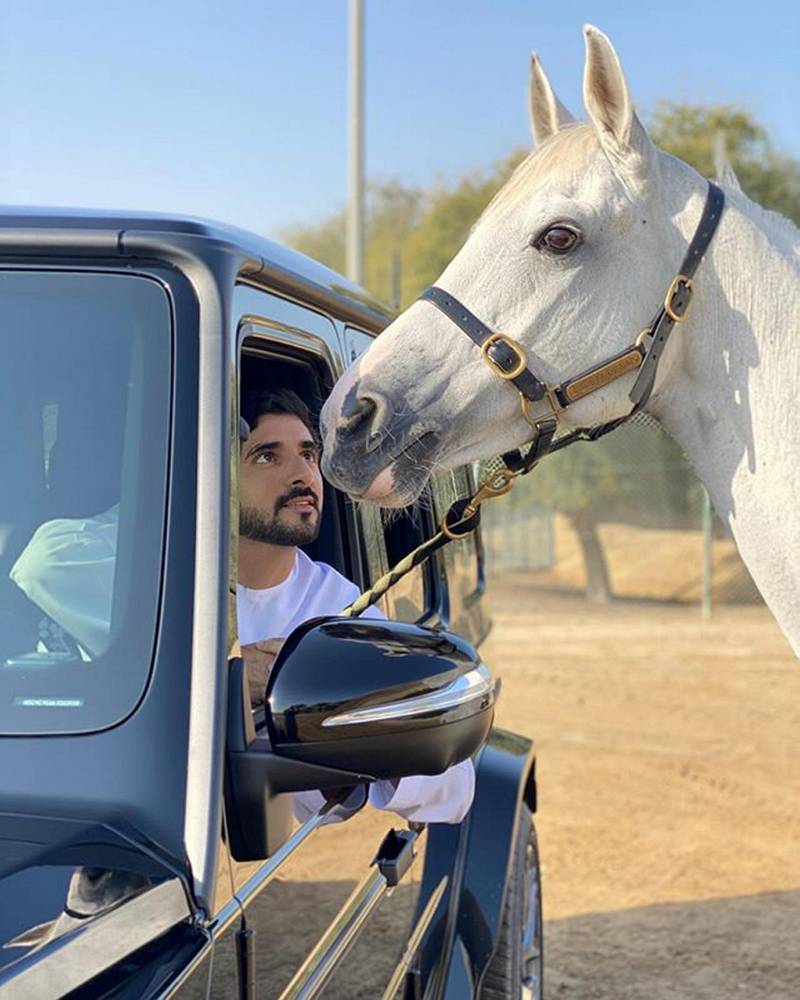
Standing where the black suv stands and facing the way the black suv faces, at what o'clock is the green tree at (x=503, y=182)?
The green tree is roughly at 5 o'clock from the black suv.

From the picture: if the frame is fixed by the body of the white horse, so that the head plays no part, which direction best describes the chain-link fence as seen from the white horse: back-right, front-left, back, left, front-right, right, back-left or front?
right

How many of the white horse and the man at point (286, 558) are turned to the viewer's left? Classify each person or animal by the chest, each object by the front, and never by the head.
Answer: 1

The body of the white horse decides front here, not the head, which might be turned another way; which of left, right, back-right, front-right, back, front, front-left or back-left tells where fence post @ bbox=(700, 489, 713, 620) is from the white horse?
right

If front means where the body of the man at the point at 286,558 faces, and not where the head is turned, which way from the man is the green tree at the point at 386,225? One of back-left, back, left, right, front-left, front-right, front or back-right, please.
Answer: back-left

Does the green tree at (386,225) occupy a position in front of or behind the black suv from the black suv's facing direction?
behind

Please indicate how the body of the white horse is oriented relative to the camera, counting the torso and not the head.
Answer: to the viewer's left
